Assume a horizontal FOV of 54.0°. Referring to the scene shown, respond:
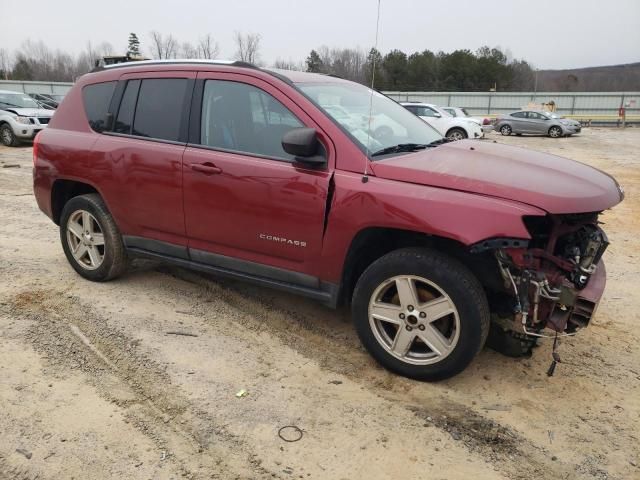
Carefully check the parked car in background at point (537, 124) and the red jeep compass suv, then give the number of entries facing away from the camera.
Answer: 0

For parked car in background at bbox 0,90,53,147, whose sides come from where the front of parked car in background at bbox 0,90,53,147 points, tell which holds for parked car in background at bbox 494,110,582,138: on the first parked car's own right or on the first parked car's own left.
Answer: on the first parked car's own left

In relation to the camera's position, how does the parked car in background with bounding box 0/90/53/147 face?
facing the viewer and to the right of the viewer

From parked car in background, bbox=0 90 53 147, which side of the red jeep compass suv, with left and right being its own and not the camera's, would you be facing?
back

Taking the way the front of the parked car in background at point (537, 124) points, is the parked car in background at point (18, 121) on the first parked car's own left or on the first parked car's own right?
on the first parked car's own right

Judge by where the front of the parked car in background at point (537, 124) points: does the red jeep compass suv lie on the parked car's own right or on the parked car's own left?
on the parked car's own right

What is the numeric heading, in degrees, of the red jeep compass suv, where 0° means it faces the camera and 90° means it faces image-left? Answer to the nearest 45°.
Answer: approximately 315°

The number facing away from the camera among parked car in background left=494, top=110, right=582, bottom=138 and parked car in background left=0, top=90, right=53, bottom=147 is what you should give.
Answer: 0

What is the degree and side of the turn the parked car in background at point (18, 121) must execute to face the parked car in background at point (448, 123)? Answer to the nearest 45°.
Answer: approximately 45° to its left

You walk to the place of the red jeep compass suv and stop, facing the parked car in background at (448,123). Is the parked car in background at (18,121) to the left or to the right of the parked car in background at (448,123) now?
left
